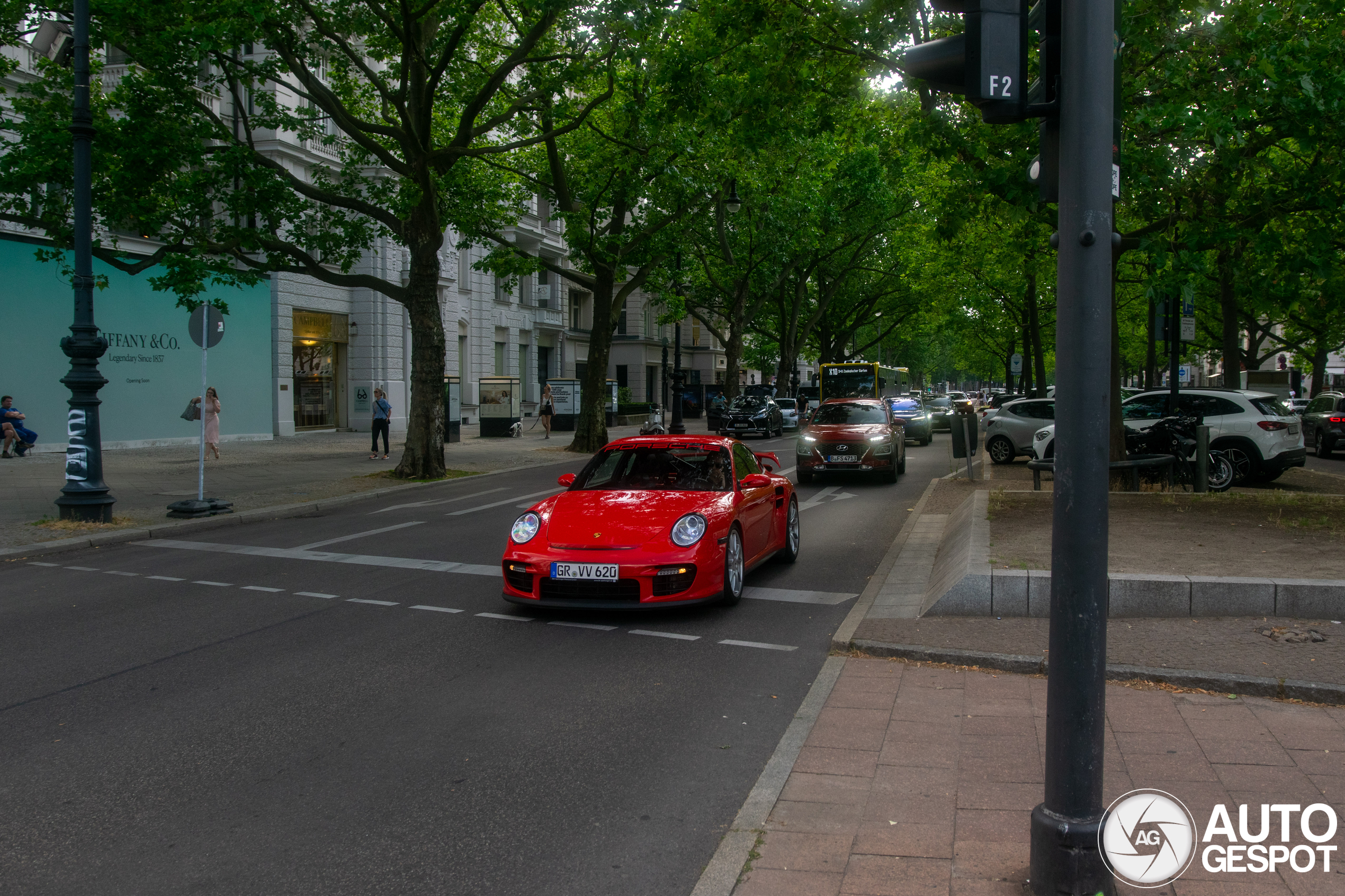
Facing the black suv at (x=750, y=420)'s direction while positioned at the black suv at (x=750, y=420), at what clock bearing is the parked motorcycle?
The parked motorcycle is roughly at 10 o'clock from the black suv.

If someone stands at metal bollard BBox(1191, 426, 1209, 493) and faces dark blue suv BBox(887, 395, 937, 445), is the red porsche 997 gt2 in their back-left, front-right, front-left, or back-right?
back-left

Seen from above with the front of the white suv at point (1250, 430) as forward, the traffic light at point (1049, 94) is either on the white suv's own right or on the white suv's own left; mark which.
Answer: on the white suv's own left

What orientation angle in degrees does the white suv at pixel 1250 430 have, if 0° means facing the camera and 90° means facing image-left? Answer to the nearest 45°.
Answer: approximately 135°

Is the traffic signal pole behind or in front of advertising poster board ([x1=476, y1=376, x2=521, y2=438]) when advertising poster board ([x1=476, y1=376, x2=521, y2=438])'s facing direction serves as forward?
in front

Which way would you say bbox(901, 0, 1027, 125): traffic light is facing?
to the viewer's left

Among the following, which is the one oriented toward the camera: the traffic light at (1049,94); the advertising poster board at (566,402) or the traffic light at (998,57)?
the advertising poster board

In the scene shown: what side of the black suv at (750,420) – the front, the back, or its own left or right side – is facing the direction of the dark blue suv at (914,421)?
left

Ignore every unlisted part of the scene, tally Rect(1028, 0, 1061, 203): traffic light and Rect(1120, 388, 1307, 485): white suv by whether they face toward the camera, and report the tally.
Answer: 0

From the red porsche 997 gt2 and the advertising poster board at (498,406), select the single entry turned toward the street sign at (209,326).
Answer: the advertising poster board

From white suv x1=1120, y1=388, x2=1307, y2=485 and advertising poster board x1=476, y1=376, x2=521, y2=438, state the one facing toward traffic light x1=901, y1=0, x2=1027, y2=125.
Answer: the advertising poster board
